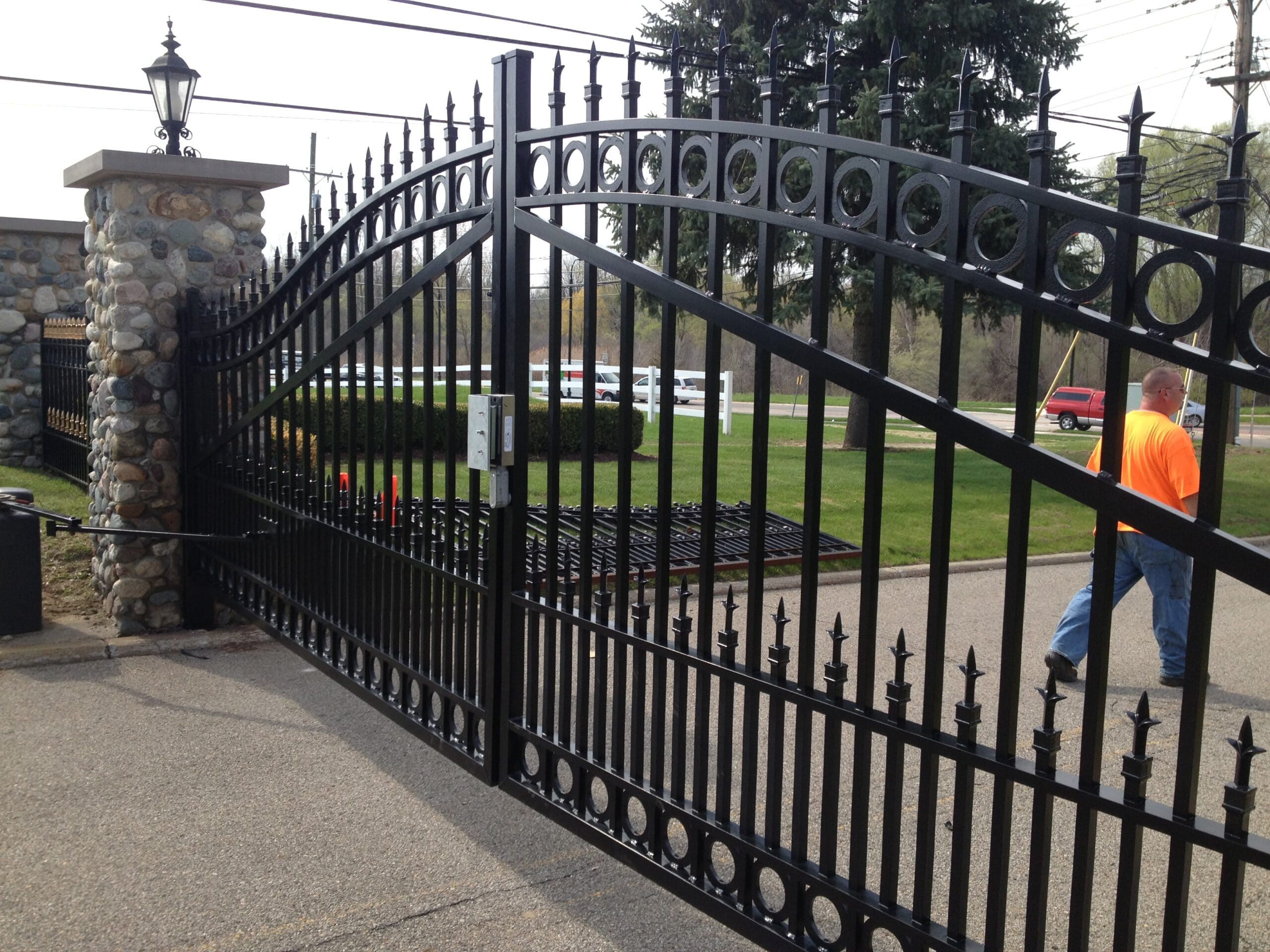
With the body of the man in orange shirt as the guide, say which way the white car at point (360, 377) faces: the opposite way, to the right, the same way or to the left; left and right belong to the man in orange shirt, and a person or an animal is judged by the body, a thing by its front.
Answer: the same way

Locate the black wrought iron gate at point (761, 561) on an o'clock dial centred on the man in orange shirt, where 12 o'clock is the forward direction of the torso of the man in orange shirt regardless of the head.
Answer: The black wrought iron gate is roughly at 5 o'clock from the man in orange shirt.

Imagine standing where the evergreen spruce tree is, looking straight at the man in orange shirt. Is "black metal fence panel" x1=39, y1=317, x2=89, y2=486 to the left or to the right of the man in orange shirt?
right

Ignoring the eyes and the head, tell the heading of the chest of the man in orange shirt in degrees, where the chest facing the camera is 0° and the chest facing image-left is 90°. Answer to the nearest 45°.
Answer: approximately 225°

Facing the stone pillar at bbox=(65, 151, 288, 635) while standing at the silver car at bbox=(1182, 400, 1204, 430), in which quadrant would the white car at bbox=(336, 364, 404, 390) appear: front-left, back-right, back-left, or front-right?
front-right

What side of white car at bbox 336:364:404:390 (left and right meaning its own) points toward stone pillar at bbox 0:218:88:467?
right

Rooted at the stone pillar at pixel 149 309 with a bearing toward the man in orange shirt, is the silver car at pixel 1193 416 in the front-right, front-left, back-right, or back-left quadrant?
front-left
